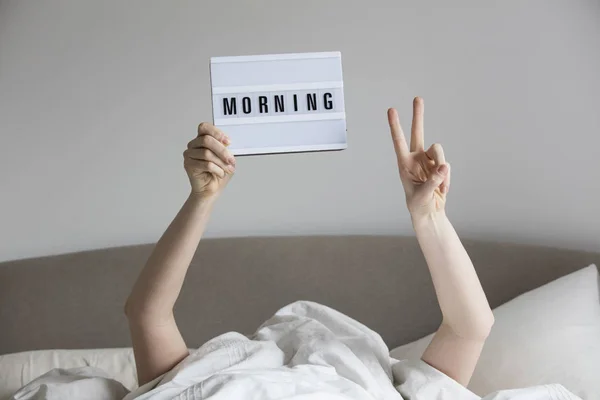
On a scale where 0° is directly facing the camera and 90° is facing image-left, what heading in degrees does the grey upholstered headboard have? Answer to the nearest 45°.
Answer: approximately 0°

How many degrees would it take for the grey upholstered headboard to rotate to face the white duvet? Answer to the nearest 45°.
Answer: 0° — it already faces it

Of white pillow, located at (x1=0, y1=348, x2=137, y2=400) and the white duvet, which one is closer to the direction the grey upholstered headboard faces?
the white duvet

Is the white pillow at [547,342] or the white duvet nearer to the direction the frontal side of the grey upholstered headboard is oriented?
the white duvet
